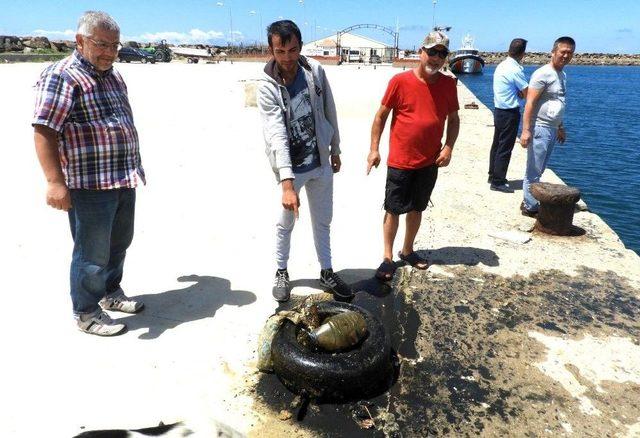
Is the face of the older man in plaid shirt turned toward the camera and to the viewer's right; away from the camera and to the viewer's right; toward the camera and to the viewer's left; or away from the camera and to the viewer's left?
toward the camera and to the viewer's right

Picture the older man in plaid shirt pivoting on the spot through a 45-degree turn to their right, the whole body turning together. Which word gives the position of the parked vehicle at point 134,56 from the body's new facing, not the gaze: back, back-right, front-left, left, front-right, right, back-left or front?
back

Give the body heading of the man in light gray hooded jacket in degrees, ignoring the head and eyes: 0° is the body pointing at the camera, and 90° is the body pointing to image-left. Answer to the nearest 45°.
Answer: approximately 0°

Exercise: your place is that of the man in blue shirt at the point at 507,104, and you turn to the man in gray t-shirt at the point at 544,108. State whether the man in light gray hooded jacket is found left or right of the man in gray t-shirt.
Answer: right

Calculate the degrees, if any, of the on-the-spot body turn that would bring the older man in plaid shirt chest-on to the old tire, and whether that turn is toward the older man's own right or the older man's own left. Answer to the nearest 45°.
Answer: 0° — they already face it
